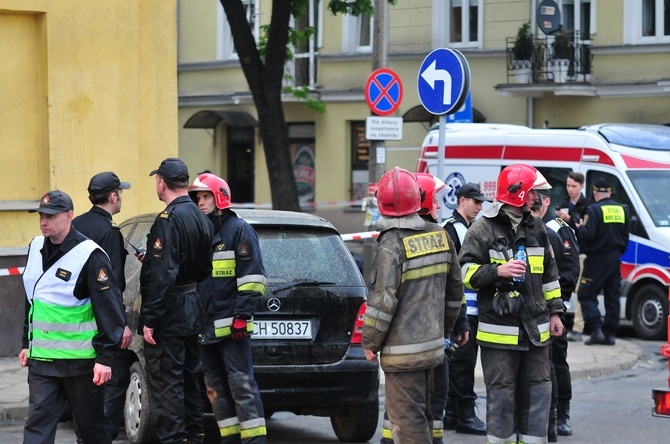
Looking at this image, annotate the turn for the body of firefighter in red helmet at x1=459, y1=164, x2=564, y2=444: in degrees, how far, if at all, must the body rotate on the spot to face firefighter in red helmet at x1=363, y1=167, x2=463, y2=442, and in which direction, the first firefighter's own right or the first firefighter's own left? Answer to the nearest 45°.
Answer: approximately 90° to the first firefighter's own right

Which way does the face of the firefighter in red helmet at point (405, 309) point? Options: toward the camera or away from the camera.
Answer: away from the camera

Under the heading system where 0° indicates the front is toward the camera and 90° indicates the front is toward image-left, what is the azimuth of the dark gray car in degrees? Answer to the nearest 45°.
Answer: approximately 135°

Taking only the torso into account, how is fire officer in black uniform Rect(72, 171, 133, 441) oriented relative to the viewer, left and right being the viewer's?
facing away from the viewer and to the right of the viewer

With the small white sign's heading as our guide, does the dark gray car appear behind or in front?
in front

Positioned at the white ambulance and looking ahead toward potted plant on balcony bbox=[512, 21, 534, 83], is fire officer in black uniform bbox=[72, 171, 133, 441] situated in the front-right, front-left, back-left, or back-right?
back-left

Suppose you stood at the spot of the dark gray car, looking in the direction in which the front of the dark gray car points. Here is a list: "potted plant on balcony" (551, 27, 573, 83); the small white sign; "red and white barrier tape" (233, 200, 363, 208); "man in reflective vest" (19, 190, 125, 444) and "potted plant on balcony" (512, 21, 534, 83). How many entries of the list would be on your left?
1

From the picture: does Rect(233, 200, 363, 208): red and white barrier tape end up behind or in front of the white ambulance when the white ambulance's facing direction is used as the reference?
behind

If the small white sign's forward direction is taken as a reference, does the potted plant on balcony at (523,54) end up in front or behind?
behind
